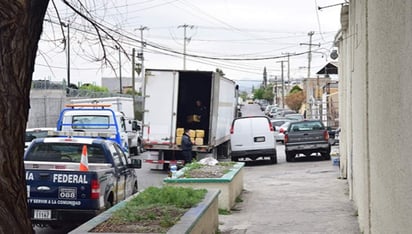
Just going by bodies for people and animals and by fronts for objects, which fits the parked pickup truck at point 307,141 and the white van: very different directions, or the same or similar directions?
same or similar directions

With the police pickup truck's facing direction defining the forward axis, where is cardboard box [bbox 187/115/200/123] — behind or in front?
in front

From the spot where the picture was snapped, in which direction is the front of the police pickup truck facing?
facing away from the viewer and to the right of the viewer

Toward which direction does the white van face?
away from the camera

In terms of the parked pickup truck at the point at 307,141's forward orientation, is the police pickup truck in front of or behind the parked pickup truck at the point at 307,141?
behind

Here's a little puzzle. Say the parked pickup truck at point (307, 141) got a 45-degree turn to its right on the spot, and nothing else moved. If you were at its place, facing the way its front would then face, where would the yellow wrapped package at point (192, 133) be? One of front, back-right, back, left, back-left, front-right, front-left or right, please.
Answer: back

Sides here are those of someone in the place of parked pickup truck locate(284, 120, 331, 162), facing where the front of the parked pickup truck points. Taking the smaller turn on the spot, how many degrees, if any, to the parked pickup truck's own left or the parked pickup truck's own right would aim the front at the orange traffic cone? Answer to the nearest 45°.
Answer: approximately 180°

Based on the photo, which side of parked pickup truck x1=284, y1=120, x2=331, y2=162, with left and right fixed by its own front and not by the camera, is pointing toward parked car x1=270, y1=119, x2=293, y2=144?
front

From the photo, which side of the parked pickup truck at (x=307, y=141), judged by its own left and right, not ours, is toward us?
back
